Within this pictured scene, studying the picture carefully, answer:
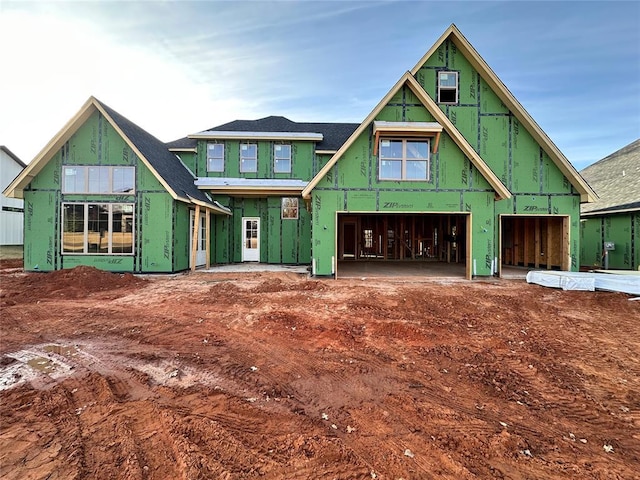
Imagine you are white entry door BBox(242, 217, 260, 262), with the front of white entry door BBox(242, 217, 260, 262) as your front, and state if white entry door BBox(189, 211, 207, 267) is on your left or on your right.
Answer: on your right

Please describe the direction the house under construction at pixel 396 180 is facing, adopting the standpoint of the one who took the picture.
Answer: facing the viewer

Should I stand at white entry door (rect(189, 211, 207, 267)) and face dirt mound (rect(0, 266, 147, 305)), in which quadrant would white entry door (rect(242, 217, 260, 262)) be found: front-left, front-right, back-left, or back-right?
back-left

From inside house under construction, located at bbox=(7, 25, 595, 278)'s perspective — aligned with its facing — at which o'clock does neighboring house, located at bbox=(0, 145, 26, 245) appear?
The neighboring house is roughly at 4 o'clock from the house under construction.

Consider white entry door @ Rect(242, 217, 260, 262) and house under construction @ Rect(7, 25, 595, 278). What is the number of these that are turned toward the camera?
2

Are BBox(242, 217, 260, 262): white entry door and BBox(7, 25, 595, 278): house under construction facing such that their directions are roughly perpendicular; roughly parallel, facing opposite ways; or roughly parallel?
roughly parallel

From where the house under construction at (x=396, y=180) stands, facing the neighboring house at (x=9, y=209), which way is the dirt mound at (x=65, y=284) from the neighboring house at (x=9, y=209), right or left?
left

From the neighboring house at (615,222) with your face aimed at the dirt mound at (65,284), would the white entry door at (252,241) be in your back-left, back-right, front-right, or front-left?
front-right

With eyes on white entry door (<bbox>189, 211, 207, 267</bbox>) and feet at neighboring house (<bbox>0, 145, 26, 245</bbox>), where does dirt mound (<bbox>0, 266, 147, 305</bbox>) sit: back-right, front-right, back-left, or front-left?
front-right

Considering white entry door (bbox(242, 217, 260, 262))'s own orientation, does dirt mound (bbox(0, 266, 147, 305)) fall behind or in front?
in front

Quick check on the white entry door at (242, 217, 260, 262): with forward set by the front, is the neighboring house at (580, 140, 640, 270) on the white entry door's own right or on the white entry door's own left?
on the white entry door's own left

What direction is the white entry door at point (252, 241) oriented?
toward the camera
